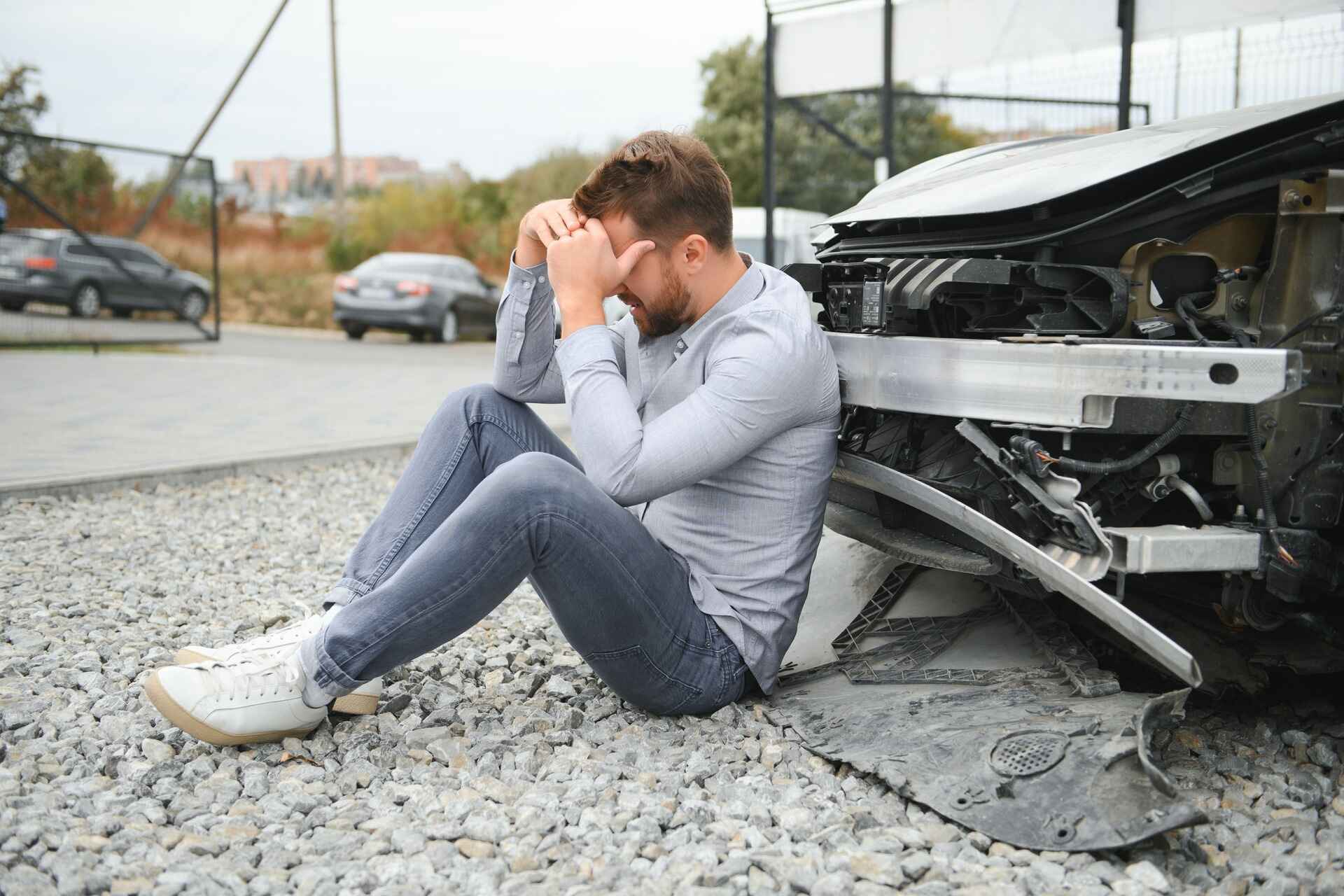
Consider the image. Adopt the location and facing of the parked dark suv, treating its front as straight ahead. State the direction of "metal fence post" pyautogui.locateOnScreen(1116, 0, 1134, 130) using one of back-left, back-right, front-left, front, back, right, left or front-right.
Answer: right

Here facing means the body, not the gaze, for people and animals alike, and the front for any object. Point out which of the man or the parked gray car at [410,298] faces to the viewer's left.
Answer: the man

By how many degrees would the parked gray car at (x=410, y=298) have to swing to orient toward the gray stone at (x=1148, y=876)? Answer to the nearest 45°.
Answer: approximately 135° to its right

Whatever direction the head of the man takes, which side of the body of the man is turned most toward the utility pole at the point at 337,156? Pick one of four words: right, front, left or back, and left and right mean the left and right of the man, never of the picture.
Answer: right

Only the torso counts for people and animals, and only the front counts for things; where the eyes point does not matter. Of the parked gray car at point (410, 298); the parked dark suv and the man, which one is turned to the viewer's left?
the man

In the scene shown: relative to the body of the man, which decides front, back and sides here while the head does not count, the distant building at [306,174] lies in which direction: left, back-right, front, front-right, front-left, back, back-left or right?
right

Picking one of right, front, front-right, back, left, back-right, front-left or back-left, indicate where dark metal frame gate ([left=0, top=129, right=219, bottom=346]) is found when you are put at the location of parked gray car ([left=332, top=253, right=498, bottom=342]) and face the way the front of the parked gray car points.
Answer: back

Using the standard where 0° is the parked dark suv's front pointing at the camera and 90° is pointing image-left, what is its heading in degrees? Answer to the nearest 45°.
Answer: approximately 225°

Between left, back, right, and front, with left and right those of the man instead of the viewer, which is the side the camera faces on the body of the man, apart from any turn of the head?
left

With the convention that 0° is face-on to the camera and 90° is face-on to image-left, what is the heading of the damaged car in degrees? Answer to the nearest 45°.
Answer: approximately 45°

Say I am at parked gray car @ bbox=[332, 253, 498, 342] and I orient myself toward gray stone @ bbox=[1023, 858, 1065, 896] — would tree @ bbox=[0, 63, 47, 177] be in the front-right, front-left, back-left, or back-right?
back-right

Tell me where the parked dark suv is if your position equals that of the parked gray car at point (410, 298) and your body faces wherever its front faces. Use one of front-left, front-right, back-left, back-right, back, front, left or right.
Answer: left

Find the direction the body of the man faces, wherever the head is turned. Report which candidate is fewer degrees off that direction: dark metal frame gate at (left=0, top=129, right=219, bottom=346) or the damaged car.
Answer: the dark metal frame gate

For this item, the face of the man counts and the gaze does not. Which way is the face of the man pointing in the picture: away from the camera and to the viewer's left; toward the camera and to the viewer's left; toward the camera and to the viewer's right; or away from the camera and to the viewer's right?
toward the camera and to the viewer's left

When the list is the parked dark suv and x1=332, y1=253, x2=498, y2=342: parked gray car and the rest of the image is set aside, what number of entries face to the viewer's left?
0
